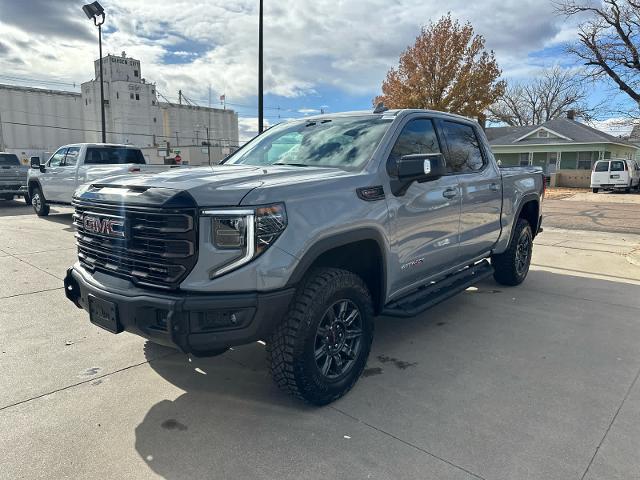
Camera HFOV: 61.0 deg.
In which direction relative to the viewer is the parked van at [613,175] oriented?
away from the camera

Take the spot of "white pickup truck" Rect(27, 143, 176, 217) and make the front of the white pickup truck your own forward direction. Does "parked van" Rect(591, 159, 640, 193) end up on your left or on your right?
on your right

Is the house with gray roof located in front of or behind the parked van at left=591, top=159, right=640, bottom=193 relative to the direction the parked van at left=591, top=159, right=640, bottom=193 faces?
in front

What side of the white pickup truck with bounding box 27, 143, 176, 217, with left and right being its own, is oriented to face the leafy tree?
right

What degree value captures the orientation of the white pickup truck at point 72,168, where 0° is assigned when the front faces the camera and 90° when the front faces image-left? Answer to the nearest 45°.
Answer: approximately 135°

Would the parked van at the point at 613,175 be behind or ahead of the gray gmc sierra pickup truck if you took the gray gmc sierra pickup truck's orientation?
behind

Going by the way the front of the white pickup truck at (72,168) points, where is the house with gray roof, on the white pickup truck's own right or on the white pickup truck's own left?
on the white pickup truck's own right

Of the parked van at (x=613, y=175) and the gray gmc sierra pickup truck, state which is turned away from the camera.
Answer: the parked van

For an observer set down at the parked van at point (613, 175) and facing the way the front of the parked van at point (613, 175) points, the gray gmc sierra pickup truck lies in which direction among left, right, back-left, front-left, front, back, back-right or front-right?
back

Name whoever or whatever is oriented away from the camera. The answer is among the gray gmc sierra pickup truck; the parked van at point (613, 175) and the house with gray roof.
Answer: the parked van
